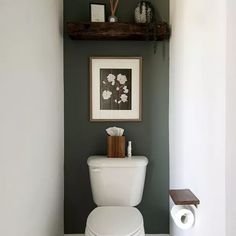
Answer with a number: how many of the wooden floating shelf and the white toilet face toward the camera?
2

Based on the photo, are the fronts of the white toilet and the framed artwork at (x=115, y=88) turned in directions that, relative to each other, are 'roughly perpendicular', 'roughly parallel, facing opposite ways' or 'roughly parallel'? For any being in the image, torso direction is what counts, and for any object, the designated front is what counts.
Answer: roughly parallel

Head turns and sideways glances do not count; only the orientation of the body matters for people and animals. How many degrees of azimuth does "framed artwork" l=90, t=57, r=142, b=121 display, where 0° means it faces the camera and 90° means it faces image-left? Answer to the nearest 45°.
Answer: approximately 0°

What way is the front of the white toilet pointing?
toward the camera

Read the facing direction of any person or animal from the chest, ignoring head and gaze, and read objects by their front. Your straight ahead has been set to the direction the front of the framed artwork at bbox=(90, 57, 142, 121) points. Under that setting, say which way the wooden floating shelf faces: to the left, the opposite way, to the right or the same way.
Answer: the same way

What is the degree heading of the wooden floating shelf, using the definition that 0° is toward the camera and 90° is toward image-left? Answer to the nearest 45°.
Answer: approximately 0°

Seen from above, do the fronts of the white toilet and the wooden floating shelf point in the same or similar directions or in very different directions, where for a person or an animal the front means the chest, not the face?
same or similar directions

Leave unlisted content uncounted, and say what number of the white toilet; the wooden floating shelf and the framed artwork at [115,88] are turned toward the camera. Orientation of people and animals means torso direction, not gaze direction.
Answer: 3
